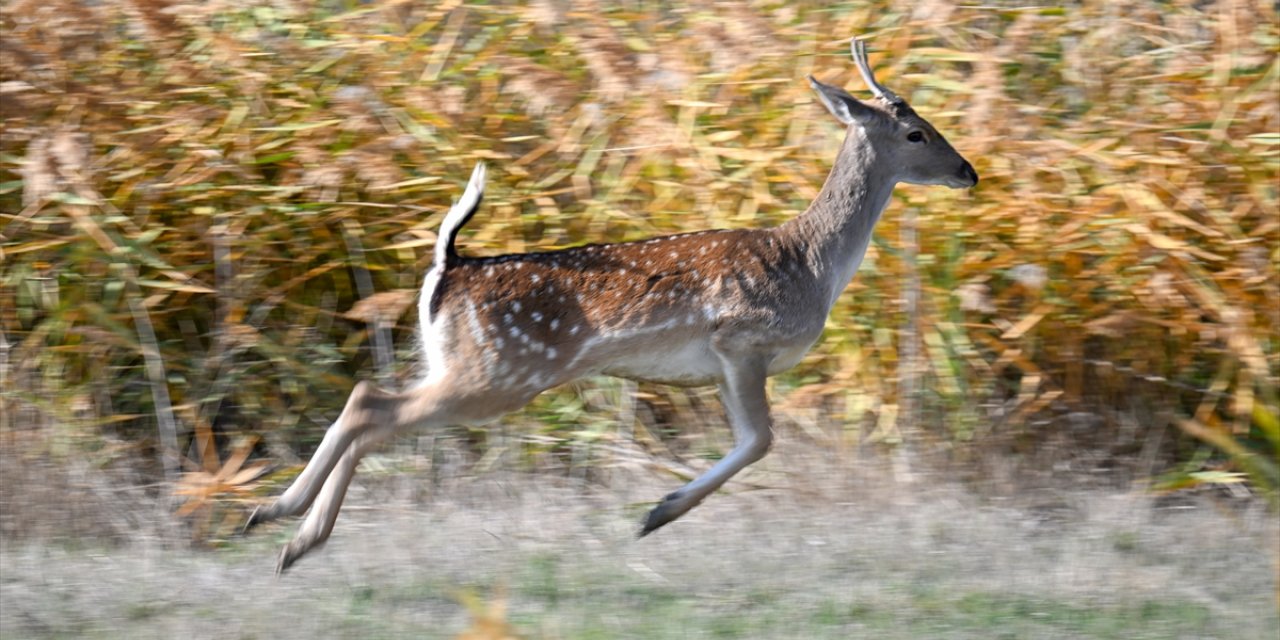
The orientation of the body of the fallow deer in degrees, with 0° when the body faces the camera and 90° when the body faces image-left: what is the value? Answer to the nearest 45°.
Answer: approximately 270°
